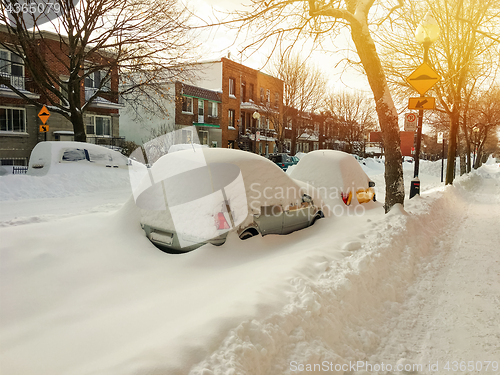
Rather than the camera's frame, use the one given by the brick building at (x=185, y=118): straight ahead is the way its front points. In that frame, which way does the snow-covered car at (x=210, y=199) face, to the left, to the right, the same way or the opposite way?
to the left

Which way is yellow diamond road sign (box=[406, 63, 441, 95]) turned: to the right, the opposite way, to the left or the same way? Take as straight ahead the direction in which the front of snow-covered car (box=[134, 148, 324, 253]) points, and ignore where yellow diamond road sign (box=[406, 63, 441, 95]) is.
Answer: the opposite way

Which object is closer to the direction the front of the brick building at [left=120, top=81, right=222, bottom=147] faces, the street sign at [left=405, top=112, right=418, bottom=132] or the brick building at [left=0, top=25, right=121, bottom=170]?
the street sign

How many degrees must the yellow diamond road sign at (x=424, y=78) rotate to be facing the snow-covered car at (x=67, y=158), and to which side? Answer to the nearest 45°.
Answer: approximately 90° to its right

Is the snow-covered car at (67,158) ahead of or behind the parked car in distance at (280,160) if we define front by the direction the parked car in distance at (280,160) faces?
behind

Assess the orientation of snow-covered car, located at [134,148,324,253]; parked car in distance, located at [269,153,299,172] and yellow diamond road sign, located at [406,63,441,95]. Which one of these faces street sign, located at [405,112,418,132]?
the snow-covered car

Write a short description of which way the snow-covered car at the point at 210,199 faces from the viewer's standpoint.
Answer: facing away from the viewer and to the right of the viewer

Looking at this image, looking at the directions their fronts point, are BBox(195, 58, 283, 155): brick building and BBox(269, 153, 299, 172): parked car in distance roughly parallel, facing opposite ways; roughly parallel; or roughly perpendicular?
roughly perpendicular

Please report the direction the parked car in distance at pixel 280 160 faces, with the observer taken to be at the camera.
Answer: facing away from the viewer and to the right of the viewer

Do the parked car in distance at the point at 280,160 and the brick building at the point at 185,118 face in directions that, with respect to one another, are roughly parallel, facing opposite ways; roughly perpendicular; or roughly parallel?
roughly perpendicular

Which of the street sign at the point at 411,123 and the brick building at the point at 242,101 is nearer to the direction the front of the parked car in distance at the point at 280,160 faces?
the brick building

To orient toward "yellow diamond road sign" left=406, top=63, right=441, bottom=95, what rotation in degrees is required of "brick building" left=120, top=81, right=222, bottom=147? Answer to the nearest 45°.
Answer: approximately 45° to its right

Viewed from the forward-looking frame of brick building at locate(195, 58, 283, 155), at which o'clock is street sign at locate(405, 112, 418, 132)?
The street sign is roughly at 1 o'clock from the brick building.

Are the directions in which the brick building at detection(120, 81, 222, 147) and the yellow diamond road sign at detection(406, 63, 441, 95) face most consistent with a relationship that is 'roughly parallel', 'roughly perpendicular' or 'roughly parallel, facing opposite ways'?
roughly perpendicular

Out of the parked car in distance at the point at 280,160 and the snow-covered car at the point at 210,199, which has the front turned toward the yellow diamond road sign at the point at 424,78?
the snow-covered car
